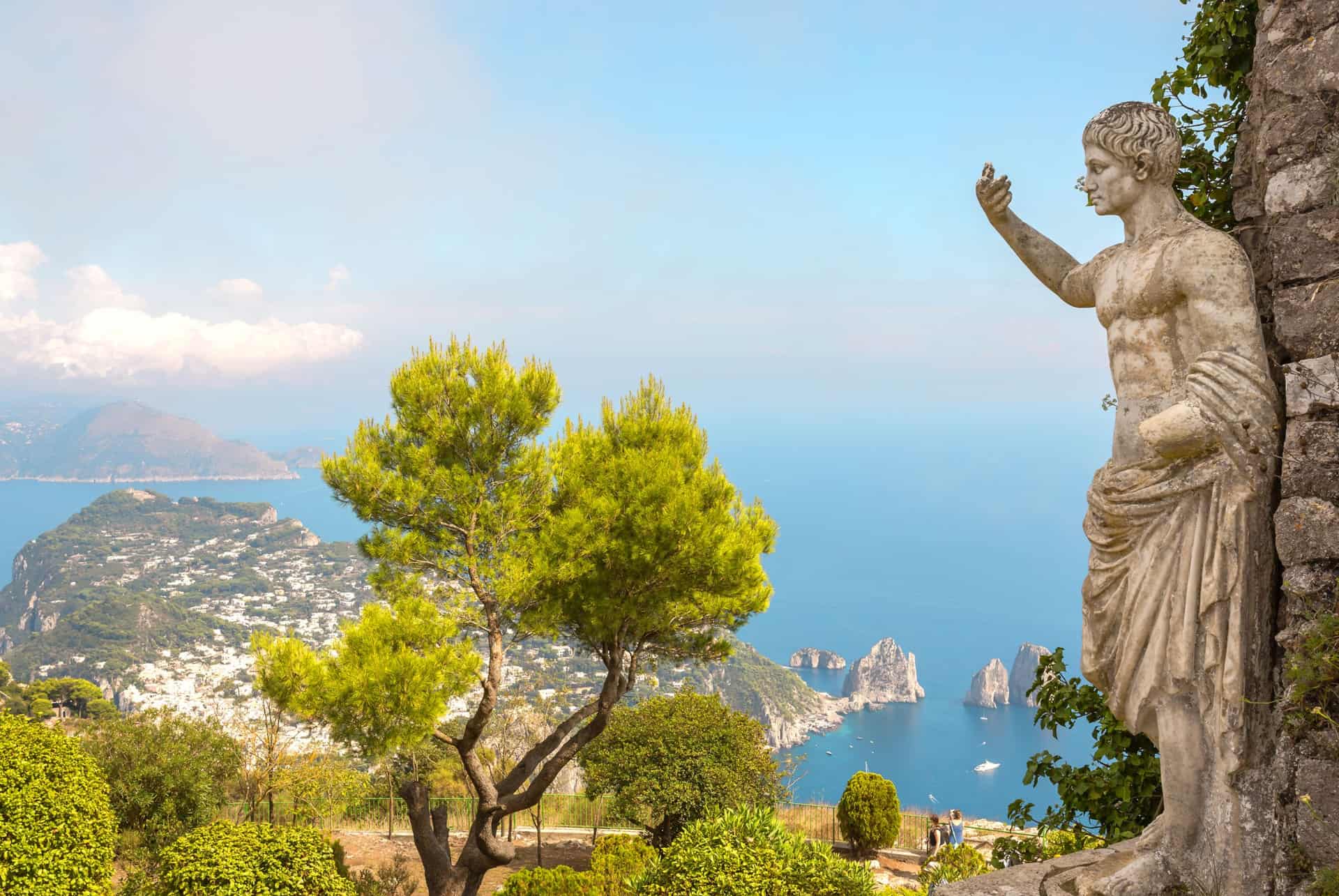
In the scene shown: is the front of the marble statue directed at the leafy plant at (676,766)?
no

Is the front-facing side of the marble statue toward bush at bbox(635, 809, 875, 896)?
no

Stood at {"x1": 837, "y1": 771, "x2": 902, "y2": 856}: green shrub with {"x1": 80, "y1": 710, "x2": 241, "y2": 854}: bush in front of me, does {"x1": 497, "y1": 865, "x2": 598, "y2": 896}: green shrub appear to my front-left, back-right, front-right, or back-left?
front-left

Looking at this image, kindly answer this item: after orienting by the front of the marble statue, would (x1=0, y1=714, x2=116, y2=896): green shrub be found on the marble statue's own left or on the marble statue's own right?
on the marble statue's own right

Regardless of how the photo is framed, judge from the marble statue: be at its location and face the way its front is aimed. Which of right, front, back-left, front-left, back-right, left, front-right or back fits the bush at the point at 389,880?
right

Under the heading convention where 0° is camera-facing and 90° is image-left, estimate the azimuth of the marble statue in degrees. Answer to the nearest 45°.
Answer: approximately 45°

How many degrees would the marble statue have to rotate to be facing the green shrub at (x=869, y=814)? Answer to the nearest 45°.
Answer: approximately 135° to its right
